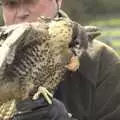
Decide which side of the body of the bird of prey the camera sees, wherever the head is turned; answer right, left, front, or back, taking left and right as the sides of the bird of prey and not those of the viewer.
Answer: right
